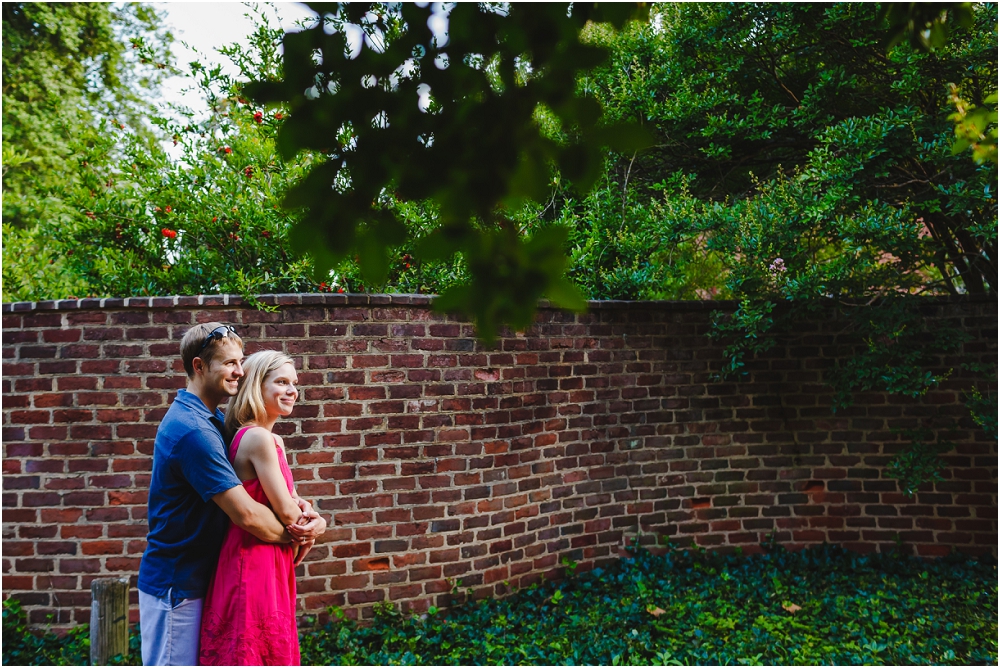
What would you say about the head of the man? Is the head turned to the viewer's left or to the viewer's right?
to the viewer's right

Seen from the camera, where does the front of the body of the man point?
to the viewer's right

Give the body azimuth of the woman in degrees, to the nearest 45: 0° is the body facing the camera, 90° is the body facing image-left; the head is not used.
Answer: approximately 270°

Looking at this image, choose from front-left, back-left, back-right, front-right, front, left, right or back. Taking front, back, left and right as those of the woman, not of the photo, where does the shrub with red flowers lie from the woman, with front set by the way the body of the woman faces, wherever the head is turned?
left
